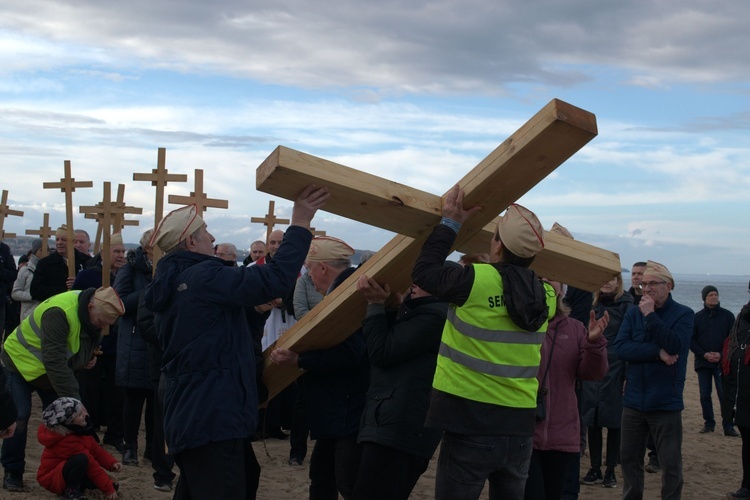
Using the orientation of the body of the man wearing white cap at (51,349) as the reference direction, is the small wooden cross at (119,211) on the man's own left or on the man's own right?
on the man's own left

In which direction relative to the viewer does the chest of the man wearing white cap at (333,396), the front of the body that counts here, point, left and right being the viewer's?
facing to the left of the viewer

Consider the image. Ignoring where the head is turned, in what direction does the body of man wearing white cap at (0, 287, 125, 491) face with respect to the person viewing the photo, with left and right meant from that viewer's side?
facing to the right of the viewer

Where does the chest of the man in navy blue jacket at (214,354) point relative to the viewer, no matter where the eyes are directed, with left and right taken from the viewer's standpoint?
facing away from the viewer and to the right of the viewer

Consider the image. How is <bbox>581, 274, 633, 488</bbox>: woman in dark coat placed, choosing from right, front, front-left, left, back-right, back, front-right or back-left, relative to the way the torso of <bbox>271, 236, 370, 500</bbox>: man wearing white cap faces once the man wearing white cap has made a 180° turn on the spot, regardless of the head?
front-left

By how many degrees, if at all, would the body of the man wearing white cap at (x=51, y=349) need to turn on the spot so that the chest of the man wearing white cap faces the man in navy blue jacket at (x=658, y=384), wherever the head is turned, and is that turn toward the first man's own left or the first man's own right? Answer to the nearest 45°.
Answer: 0° — they already face them

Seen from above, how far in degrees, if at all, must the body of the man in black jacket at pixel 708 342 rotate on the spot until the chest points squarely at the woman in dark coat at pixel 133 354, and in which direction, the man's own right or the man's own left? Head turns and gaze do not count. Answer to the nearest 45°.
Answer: approximately 45° to the man's own right
